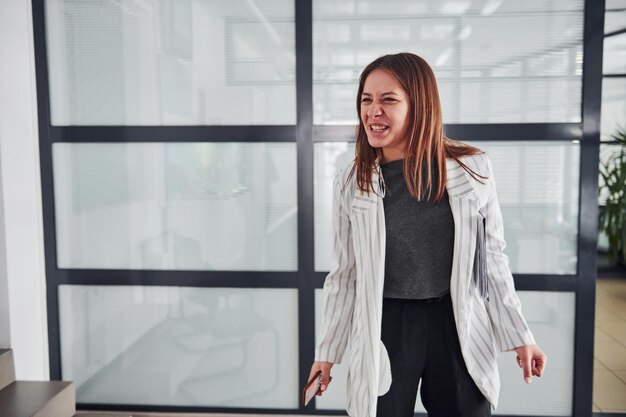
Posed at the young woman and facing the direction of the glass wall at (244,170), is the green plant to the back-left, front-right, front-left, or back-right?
front-right

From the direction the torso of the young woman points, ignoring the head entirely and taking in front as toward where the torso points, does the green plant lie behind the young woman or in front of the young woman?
behind

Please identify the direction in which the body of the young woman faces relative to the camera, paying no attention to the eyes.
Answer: toward the camera

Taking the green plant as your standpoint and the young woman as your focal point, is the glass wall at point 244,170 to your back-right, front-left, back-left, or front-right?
front-right
